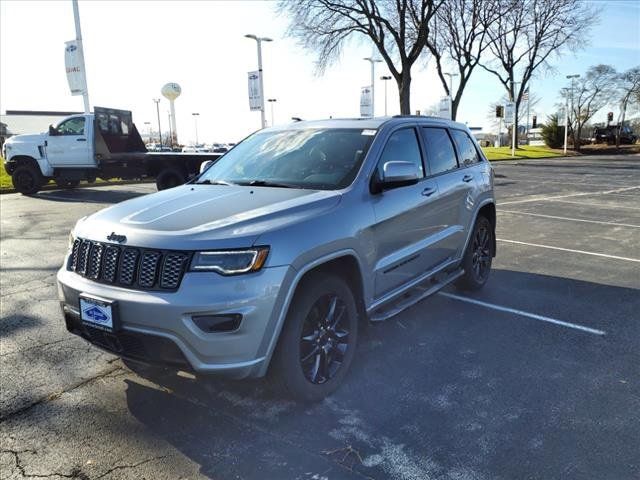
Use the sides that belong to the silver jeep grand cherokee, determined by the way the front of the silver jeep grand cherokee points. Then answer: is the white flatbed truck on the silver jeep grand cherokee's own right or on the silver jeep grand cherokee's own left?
on the silver jeep grand cherokee's own right

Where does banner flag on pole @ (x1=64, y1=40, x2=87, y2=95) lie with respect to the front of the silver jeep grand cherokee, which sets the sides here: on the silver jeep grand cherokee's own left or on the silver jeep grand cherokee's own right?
on the silver jeep grand cherokee's own right

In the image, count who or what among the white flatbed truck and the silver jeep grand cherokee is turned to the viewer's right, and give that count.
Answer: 0

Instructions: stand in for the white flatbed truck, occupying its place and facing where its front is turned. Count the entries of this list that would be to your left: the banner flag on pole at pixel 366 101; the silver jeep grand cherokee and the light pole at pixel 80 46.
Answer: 1

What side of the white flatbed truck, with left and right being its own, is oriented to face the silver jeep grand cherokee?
left

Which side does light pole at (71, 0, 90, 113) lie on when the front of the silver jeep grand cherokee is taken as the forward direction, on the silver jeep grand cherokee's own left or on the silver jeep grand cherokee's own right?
on the silver jeep grand cherokee's own right

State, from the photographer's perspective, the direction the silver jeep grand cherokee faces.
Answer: facing the viewer and to the left of the viewer

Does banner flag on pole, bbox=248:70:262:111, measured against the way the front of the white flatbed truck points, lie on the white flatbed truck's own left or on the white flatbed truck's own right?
on the white flatbed truck's own right

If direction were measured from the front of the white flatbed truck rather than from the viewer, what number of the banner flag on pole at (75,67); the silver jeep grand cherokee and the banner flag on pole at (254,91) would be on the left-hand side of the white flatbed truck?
1

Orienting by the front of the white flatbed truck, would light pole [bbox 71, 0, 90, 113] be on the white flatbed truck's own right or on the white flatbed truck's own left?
on the white flatbed truck's own right

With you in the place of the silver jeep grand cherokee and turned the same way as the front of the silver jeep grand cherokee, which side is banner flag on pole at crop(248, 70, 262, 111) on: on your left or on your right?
on your right

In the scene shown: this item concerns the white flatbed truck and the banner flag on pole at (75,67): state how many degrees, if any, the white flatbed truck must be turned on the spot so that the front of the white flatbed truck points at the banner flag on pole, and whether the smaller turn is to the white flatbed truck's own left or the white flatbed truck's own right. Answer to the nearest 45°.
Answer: approximately 90° to the white flatbed truck's own right

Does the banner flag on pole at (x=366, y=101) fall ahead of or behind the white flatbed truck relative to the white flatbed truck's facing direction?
behind

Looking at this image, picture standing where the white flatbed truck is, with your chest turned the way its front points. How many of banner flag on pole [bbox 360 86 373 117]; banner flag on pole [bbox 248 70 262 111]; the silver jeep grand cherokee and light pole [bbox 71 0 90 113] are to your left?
1

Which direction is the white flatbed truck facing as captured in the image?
to the viewer's left

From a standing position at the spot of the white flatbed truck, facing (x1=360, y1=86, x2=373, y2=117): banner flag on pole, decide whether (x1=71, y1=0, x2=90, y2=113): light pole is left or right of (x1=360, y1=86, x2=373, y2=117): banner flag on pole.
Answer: left
